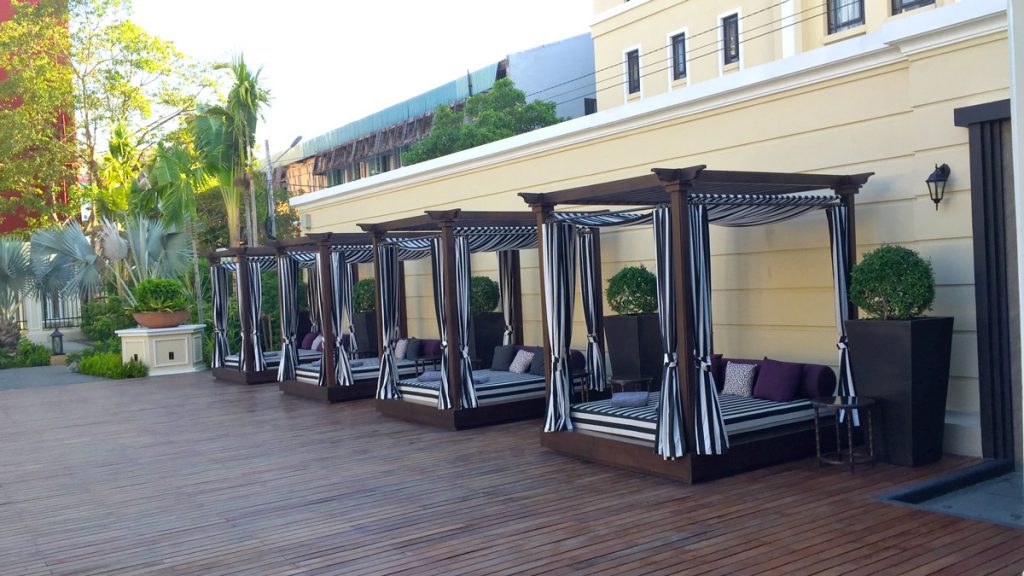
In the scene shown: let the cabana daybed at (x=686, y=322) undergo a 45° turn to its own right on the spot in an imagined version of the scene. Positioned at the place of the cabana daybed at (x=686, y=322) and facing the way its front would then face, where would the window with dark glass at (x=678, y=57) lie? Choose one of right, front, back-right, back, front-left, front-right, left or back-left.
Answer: right

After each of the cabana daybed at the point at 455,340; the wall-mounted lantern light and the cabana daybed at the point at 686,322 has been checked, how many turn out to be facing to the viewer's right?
0

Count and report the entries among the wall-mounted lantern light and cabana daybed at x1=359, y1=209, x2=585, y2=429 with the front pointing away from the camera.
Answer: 0

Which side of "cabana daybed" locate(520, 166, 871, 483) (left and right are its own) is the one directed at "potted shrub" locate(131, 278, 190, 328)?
right

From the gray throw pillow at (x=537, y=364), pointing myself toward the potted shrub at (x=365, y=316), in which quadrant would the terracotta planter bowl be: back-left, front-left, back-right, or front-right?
front-left

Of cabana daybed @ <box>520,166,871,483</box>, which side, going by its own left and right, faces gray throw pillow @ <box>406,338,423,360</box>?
right

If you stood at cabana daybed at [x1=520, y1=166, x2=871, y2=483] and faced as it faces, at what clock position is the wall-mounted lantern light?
The wall-mounted lantern light is roughly at 7 o'clock from the cabana daybed.

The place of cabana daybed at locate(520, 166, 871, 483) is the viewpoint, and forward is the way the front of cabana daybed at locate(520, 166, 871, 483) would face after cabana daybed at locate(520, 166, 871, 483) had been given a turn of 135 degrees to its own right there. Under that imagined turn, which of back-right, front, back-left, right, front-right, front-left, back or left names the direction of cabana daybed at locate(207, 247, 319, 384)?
front-left

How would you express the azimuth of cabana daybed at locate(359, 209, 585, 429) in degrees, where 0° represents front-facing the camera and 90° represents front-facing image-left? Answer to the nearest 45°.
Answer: approximately 45°

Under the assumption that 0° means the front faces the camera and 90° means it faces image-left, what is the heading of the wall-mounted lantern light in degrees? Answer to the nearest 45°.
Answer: approximately 45°

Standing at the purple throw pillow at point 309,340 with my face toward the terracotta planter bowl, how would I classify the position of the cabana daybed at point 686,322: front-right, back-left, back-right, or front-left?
back-left

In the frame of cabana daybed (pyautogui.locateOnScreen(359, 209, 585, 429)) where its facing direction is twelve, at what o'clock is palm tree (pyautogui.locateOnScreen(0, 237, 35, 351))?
The palm tree is roughly at 3 o'clock from the cabana daybed.
